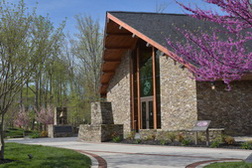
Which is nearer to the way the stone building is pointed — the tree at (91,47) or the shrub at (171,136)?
the shrub

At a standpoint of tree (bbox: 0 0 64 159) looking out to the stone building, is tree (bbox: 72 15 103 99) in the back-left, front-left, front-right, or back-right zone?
front-left

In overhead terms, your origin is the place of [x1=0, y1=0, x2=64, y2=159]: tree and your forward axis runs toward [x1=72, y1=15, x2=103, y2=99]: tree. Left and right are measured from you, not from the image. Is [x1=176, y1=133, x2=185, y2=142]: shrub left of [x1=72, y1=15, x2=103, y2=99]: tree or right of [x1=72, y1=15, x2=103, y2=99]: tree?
right

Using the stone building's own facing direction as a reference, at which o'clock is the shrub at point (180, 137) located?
The shrub is roughly at 10 o'clock from the stone building.

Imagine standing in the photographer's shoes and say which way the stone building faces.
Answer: facing the viewer and to the left of the viewer

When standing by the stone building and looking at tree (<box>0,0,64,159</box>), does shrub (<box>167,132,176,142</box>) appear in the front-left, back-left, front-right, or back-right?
front-left

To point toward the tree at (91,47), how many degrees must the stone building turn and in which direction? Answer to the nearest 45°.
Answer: approximately 90° to its right

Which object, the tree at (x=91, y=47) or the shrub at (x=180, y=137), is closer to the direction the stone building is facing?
the shrub
